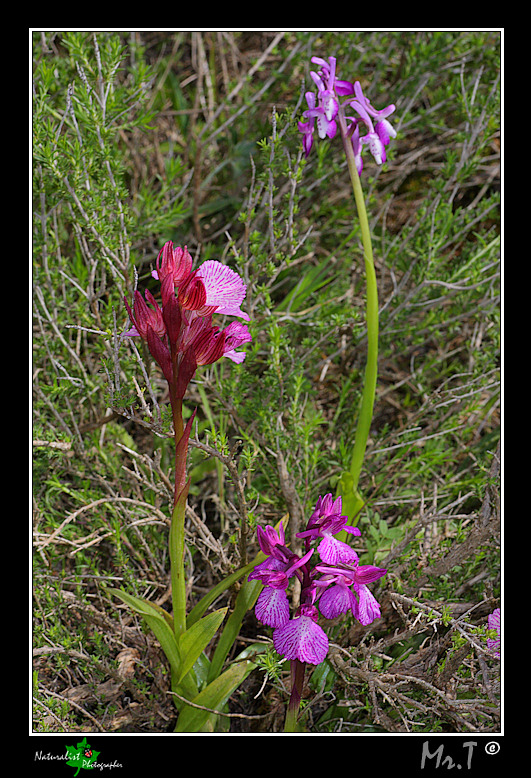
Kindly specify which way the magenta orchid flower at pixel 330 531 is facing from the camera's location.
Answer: facing the viewer and to the right of the viewer

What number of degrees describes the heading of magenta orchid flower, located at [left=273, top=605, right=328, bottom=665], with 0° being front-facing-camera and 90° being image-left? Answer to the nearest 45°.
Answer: approximately 0°

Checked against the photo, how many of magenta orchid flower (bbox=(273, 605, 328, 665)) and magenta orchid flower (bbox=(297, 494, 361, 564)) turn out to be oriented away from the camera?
0
